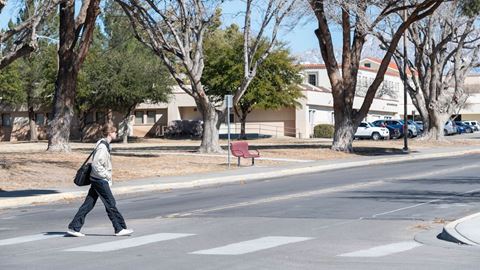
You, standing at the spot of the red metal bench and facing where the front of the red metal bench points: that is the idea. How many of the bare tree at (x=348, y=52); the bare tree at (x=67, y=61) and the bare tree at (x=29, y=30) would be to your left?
1

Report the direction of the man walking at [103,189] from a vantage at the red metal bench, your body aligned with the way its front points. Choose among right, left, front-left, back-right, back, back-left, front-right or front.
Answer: front-right

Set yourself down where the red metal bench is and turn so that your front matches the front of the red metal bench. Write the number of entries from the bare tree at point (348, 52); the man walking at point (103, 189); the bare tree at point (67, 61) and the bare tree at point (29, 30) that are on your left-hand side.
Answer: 1

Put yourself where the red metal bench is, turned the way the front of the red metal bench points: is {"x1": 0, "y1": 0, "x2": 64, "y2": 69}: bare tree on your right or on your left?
on your right

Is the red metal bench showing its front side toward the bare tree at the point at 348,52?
no

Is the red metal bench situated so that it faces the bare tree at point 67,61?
no

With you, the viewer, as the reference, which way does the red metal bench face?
facing the viewer and to the right of the viewer

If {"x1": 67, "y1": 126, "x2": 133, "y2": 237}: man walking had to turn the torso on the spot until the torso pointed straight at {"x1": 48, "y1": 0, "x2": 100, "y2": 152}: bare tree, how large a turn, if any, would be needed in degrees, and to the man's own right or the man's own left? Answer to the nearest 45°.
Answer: approximately 90° to the man's own left

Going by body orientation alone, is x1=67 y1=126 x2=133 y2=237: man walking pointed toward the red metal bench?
no

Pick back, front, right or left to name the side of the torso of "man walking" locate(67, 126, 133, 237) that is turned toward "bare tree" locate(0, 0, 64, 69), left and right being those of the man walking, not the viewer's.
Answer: left

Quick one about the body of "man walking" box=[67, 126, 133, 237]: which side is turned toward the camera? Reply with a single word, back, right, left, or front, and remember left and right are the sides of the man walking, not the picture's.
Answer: right
